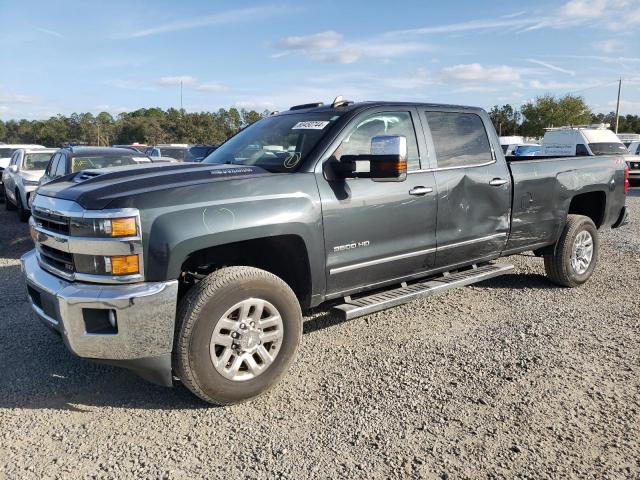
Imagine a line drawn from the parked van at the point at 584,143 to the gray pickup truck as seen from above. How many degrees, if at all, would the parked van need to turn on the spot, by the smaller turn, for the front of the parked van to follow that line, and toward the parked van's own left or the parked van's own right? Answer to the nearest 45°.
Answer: approximately 45° to the parked van's own right

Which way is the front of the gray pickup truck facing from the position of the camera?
facing the viewer and to the left of the viewer

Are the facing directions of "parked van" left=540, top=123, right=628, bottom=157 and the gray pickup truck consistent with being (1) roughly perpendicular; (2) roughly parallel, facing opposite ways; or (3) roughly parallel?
roughly perpendicular

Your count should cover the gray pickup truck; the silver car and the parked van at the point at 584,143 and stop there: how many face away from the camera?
0

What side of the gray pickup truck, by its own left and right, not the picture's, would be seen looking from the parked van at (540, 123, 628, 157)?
back

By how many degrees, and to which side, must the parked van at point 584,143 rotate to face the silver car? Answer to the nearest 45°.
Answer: approximately 90° to its right

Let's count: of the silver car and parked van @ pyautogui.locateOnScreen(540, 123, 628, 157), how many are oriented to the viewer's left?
0

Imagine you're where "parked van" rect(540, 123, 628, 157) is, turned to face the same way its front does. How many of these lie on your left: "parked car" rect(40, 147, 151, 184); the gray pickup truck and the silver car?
0

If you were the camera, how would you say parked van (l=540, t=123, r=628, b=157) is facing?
facing the viewer and to the right of the viewer

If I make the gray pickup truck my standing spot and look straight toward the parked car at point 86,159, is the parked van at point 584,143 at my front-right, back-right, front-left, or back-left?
front-right
